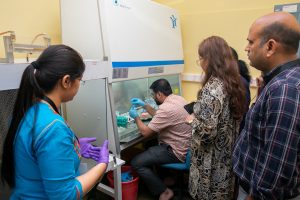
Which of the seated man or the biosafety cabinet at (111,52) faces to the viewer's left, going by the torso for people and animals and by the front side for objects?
the seated man

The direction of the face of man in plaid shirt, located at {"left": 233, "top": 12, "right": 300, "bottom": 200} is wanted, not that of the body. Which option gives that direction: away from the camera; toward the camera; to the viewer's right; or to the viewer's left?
to the viewer's left

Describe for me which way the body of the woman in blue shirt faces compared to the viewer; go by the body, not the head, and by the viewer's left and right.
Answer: facing away from the viewer and to the right of the viewer

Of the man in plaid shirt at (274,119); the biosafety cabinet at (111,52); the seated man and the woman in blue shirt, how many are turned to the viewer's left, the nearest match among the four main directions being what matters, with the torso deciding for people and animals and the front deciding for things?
2

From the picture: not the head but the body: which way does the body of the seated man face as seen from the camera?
to the viewer's left

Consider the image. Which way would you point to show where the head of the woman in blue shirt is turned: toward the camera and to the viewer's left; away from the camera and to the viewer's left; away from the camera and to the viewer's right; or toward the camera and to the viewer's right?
away from the camera and to the viewer's right

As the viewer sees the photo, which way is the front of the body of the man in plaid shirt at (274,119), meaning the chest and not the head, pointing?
to the viewer's left
